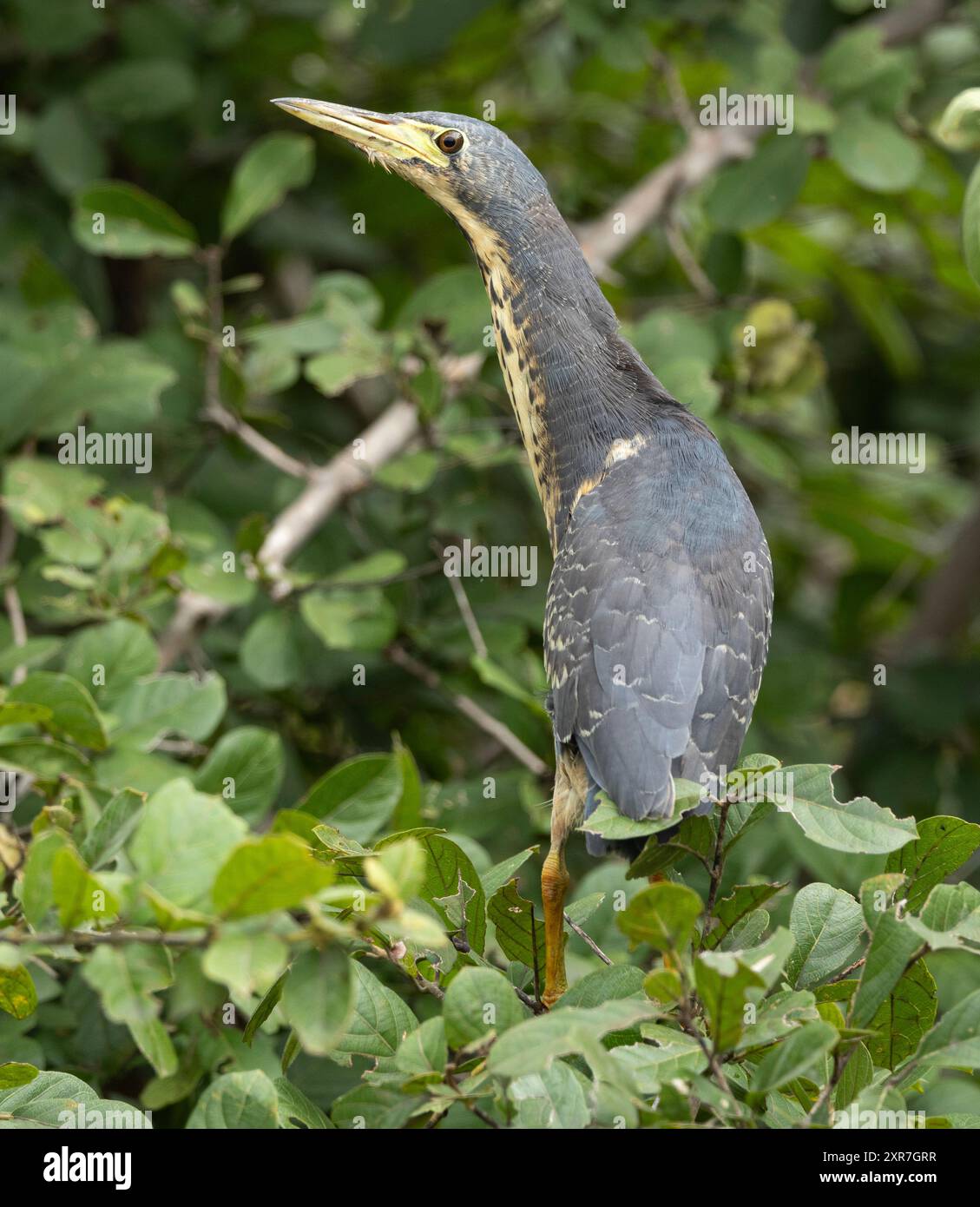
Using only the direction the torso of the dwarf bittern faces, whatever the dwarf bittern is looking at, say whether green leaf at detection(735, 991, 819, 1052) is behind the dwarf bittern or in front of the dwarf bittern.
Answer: behind

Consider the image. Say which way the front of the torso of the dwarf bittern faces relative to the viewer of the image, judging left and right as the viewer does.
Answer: facing away from the viewer and to the left of the viewer

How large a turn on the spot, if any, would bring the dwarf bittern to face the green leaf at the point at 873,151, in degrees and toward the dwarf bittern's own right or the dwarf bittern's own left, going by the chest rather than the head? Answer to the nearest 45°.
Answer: approximately 90° to the dwarf bittern's own right

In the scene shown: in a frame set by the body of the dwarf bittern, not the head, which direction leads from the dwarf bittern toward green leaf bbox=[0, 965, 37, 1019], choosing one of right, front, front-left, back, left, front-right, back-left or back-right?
left

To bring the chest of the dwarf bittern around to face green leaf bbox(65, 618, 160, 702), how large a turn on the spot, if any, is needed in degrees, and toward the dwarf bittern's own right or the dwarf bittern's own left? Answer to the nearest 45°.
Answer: approximately 45° to the dwarf bittern's own left

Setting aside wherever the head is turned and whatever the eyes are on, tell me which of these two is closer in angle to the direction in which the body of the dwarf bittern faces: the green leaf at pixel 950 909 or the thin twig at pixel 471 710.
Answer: the thin twig

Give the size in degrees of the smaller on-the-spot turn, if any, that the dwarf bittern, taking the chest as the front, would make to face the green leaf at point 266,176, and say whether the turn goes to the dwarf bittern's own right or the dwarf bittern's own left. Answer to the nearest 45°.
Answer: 0° — it already faces it
